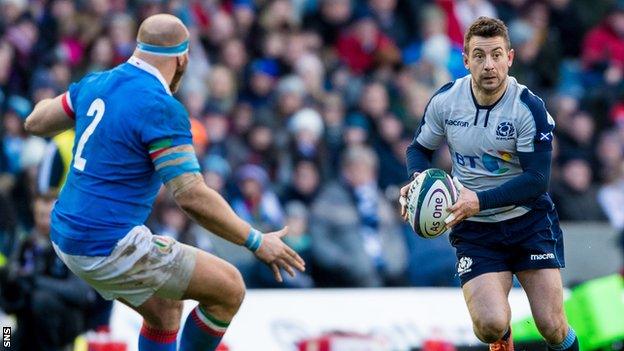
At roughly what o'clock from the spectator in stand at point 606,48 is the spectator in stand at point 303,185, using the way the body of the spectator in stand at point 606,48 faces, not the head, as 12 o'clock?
the spectator in stand at point 303,185 is roughly at 1 o'clock from the spectator in stand at point 606,48.

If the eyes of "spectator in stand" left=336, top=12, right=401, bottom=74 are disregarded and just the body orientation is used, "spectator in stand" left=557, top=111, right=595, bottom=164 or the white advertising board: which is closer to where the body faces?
the white advertising board

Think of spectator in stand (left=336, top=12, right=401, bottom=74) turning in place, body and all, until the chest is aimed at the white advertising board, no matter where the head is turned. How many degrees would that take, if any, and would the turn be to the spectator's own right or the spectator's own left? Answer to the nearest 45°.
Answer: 0° — they already face it

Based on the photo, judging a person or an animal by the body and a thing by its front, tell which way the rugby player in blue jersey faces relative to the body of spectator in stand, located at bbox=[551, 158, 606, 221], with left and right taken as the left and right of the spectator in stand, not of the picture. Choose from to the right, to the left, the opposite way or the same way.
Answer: the opposite way

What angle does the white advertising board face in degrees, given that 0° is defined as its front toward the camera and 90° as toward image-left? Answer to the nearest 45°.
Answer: approximately 0°

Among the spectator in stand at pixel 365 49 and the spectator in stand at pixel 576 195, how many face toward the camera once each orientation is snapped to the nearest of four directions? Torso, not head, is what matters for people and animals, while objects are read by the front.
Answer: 2
